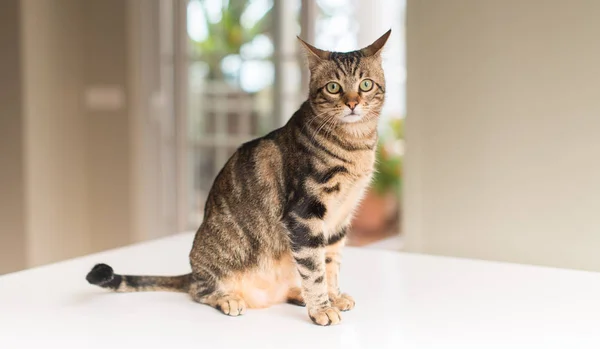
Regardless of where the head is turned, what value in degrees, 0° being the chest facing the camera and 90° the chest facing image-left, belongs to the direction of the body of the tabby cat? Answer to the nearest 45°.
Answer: approximately 315°

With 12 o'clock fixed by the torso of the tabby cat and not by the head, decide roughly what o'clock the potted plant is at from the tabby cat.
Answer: The potted plant is roughly at 8 o'clock from the tabby cat.
